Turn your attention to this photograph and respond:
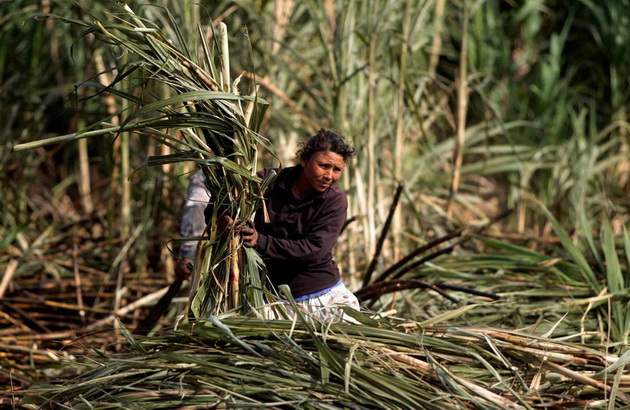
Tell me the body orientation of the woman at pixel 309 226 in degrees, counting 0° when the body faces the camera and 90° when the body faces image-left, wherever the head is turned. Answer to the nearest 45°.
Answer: approximately 45°
